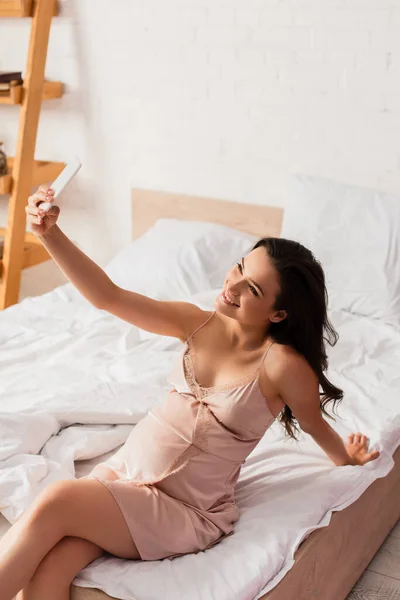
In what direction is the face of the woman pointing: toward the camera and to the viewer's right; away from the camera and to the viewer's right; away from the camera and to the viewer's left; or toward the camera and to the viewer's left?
toward the camera and to the viewer's left

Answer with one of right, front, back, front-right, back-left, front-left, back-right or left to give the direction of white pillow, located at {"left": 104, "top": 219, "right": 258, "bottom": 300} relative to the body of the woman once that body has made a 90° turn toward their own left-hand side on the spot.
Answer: back-left

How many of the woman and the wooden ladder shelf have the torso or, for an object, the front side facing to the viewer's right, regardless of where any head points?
0

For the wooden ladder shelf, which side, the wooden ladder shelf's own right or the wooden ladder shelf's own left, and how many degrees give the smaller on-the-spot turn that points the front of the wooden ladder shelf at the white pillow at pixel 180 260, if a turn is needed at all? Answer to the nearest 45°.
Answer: approximately 90° to the wooden ladder shelf's own left

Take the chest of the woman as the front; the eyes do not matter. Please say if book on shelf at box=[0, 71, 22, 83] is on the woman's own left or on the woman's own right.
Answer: on the woman's own right

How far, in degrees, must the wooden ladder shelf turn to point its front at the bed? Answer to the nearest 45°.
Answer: approximately 45° to its left

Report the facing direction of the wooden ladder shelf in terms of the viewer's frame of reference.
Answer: facing the viewer and to the left of the viewer

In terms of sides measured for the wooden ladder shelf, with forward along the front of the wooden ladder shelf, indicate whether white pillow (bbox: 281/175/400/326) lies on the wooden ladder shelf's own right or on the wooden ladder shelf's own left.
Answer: on the wooden ladder shelf's own left
